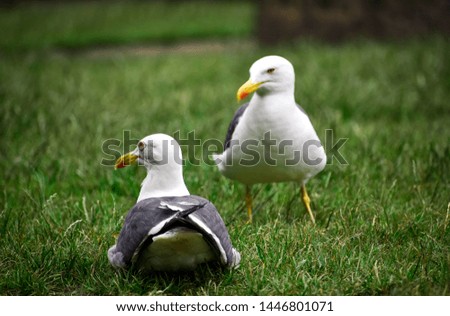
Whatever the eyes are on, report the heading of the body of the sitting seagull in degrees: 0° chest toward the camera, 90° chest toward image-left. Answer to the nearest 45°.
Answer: approximately 180°

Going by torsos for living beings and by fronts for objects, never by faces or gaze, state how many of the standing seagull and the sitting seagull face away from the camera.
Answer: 1

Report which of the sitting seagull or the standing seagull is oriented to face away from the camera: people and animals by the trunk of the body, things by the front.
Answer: the sitting seagull

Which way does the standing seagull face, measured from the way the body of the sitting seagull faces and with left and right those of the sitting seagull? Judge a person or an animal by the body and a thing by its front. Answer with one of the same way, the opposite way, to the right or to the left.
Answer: the opposite way

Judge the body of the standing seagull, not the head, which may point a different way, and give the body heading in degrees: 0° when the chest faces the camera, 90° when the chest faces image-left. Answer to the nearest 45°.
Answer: approximately 0°

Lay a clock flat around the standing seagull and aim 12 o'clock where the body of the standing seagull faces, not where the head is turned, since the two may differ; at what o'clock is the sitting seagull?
The sitting seagull is roughly at 1 o'clock from the standing seagull.

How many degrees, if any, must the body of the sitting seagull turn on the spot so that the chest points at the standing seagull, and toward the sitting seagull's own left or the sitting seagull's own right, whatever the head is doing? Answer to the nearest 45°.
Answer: approximately 45° to the sitting seagull's own right
